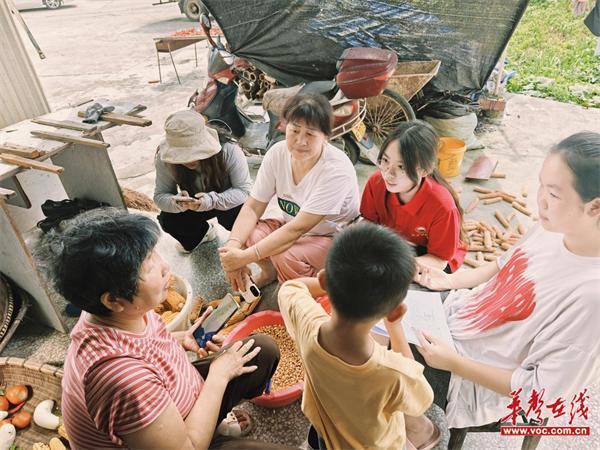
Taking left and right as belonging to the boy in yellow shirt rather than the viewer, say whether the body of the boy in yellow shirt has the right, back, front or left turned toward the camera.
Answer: back

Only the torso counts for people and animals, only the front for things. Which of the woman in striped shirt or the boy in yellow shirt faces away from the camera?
the boy in yellow shirt

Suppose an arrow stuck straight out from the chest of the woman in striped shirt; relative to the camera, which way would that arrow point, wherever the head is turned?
to the viewer's right

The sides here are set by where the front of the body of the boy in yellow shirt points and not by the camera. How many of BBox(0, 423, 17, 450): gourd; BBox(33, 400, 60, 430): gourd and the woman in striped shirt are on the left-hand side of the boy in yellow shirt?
3

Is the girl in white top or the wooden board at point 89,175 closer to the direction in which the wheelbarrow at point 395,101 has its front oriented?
the wooden board

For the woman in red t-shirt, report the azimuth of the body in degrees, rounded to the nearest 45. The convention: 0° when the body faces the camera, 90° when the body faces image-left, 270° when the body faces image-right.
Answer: approximately 45°

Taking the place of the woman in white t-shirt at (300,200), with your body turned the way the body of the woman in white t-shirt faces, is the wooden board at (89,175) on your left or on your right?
on your right
